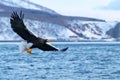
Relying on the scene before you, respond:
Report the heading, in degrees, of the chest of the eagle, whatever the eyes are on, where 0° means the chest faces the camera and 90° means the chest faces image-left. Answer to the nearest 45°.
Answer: approximately 270°
